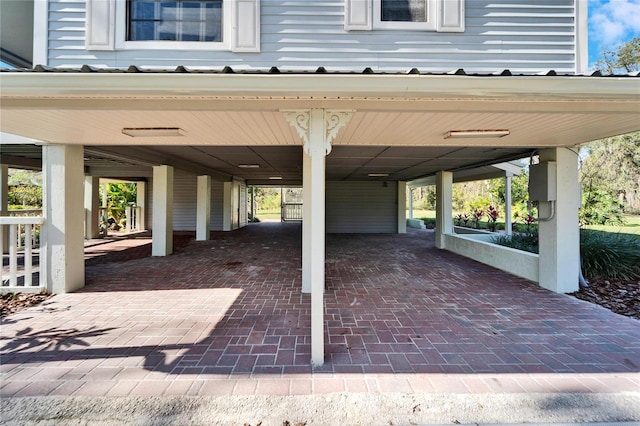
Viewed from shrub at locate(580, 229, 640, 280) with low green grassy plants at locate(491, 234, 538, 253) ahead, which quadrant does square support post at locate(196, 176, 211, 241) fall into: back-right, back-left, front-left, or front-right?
front-left

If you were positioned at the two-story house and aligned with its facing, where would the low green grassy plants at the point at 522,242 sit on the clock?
The low green grassy plants is roughly at 8 o'clock from the two-story house.

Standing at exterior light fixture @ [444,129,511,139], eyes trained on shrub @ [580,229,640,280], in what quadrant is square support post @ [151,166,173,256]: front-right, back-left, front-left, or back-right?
back-left

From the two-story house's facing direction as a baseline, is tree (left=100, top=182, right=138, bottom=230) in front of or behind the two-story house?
behind

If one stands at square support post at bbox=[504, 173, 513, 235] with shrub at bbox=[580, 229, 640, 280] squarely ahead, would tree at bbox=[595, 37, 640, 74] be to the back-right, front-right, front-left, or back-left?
back-left

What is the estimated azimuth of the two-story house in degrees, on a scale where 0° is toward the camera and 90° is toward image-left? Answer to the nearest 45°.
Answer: approximately 0°
